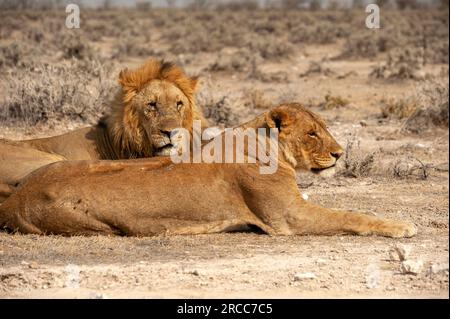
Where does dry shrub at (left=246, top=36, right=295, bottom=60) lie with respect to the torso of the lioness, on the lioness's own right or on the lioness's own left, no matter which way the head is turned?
on the lioness's own left

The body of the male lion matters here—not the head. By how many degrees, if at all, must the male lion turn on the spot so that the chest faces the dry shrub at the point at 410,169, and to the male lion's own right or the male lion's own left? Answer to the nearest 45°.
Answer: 0° — it already faces it

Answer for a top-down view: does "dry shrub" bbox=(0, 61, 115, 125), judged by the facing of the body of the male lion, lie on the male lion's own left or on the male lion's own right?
on the male lion's own left

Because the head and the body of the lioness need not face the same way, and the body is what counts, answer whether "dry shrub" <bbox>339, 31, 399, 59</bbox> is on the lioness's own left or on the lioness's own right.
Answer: on the lioness's own left

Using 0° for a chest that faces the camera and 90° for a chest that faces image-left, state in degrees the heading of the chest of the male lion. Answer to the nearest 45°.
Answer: approximately 270°

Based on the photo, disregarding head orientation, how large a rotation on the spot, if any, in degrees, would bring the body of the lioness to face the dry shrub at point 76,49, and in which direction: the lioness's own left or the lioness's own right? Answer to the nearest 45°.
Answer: approximately 90° to the lioness's own left

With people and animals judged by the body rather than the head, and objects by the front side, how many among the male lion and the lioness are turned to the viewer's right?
2

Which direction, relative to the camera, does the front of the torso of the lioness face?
to the viewer's right
